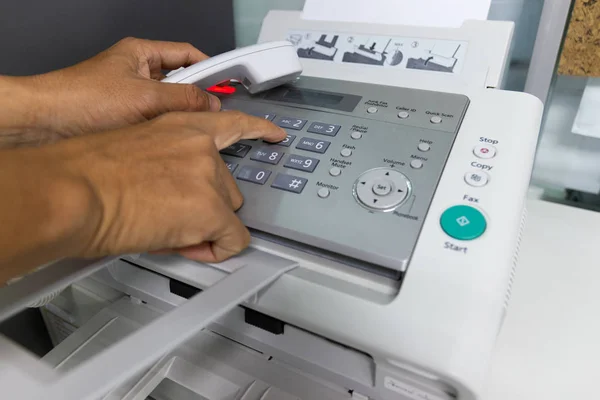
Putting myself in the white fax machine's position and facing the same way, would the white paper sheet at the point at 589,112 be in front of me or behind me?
behind

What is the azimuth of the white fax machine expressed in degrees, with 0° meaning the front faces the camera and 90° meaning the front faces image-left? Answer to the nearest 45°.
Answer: approximately 45°
